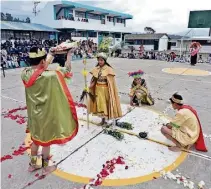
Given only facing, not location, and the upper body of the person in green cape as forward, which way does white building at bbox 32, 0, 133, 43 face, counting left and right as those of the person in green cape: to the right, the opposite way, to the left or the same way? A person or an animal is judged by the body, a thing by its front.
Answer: to the right

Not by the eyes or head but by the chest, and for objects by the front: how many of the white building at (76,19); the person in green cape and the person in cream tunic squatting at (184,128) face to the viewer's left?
1

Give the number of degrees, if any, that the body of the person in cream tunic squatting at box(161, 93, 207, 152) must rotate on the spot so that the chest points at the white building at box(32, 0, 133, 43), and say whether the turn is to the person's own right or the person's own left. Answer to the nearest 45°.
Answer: approximately 45° to the person's own right

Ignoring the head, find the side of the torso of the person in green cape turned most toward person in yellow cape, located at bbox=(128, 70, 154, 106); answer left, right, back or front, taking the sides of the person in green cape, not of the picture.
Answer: front

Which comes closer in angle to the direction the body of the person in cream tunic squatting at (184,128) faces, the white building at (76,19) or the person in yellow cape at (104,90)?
the person in yellow cape

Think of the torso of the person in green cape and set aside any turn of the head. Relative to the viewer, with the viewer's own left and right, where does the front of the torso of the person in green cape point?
facing away from the viewer and to the right of the viewer

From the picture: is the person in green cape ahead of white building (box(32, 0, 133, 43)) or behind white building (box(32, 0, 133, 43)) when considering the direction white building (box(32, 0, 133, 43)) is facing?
ahead

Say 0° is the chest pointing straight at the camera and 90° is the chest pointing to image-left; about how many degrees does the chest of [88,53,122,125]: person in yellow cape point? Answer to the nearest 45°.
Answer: approximately 45°

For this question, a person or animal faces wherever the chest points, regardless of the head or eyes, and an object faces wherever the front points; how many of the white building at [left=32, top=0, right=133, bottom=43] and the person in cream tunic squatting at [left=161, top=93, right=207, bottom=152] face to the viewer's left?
1

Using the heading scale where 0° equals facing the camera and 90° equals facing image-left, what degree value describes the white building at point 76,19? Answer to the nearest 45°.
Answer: approximately 315°

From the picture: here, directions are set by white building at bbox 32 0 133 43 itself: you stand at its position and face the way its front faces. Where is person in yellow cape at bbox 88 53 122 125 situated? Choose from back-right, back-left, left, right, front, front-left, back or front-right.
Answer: front-right

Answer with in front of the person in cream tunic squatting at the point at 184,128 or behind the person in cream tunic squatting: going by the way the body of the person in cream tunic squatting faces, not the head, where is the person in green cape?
in front

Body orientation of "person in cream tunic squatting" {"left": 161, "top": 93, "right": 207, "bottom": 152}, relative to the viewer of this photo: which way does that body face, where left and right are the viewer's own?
facing to the left of the viewer

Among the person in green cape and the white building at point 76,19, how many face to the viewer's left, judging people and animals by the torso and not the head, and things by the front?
0
